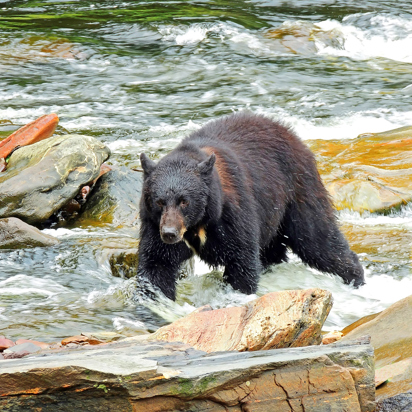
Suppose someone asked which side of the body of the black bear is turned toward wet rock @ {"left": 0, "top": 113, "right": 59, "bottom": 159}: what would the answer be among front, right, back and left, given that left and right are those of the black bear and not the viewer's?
right

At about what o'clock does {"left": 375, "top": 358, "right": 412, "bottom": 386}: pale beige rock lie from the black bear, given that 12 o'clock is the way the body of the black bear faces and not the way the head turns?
The pale beige rock is roughly at 10 o'clock from the black bear.

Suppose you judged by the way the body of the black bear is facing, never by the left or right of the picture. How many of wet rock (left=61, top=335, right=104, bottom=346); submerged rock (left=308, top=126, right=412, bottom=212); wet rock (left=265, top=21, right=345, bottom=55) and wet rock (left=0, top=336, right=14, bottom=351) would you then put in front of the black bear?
2

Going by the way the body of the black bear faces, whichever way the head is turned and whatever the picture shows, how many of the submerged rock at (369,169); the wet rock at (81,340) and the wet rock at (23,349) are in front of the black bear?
2

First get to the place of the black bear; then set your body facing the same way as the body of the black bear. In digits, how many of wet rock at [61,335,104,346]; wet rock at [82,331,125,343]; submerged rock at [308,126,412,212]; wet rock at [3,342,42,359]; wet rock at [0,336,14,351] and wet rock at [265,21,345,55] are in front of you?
4

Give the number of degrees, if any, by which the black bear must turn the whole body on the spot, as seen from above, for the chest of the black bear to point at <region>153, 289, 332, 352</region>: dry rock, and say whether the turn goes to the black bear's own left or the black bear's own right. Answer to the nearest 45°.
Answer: approximately 45° to the black bear's own left

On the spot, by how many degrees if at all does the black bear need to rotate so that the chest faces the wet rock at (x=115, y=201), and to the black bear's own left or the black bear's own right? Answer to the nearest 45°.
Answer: approximately 90° to the black bear's own right

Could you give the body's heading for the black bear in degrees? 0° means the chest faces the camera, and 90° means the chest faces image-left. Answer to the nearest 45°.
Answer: approximately 45°

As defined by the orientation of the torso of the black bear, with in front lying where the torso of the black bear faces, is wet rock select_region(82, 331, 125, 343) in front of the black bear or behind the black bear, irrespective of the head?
in front

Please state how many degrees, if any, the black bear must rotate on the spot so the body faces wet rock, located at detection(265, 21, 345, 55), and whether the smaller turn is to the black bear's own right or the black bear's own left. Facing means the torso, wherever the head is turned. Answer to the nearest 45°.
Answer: approximately 135° to the black bear's own right

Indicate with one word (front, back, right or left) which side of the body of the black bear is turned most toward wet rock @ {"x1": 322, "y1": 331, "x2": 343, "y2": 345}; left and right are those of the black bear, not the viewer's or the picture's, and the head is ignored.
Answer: left

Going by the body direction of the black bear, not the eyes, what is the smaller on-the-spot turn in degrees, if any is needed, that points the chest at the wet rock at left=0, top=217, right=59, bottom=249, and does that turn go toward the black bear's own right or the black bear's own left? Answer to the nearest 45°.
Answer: approximately 90° to the black bear's own right

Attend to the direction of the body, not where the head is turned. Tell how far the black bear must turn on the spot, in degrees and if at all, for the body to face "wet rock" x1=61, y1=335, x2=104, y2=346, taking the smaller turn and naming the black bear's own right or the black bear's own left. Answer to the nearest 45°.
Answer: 0° — it already faces it
